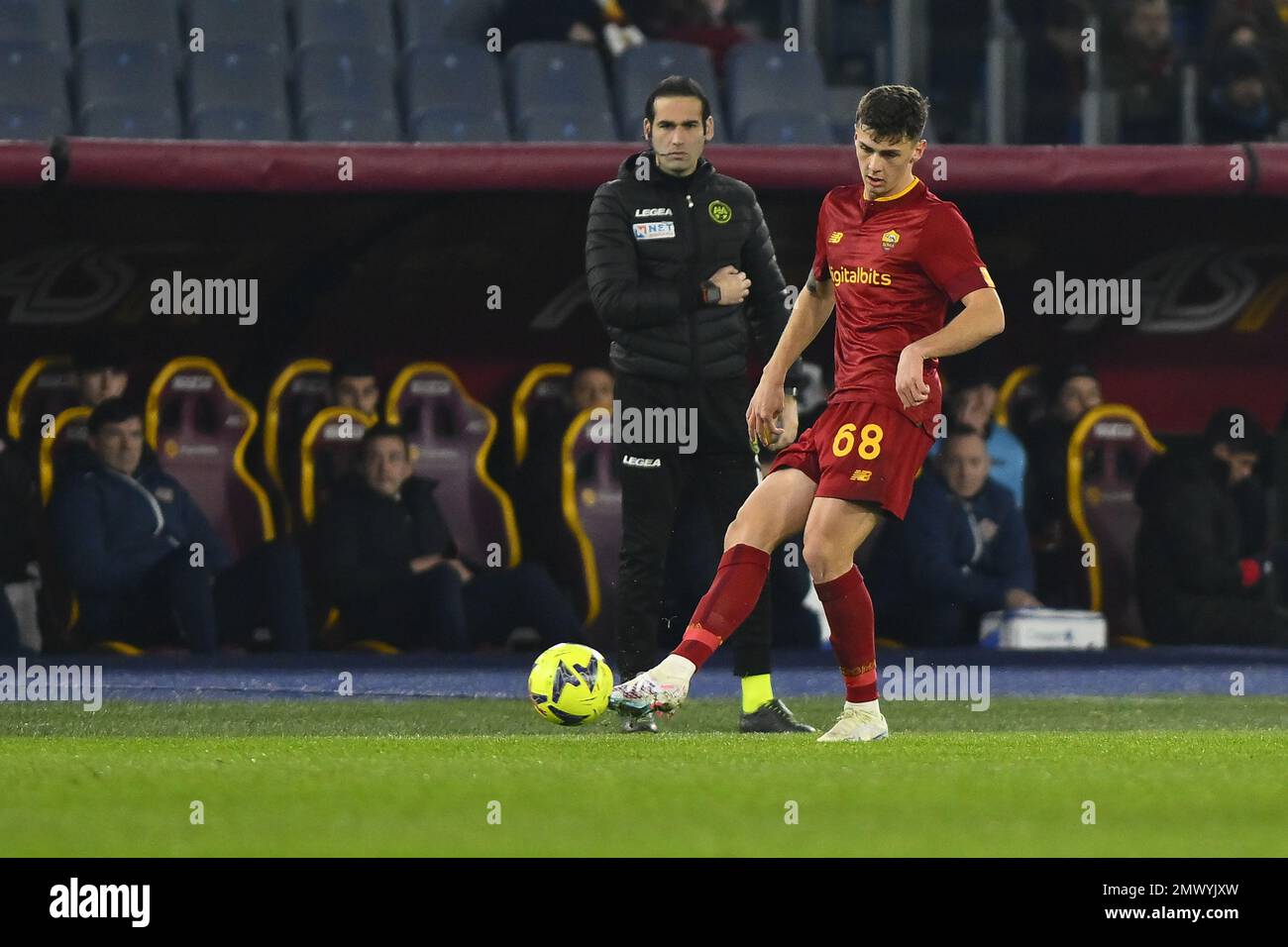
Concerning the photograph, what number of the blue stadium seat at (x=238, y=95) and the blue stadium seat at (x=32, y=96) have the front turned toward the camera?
2

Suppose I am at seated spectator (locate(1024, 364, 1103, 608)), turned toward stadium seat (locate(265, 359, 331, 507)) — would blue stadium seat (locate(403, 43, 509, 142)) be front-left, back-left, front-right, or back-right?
front-right

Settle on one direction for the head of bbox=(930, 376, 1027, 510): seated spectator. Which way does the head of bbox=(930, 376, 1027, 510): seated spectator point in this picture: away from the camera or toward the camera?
toward the camera

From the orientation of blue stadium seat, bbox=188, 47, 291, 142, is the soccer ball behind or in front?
in front

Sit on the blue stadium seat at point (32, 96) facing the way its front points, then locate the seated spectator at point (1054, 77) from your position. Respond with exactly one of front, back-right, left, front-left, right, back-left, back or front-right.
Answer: left

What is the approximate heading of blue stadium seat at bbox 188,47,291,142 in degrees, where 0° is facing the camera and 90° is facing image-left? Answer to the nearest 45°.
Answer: approximately 0°

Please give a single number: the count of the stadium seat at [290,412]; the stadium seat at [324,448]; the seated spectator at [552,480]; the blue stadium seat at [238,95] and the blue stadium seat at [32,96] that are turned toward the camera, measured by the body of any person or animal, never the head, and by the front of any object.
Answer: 5

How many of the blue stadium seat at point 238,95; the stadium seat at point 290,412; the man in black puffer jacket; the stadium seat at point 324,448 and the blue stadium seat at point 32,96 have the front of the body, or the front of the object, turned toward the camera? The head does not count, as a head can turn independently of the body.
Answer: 5

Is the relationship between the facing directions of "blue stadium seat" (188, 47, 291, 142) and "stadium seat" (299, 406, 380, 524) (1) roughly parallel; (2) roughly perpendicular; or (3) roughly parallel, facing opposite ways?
roughly parallel

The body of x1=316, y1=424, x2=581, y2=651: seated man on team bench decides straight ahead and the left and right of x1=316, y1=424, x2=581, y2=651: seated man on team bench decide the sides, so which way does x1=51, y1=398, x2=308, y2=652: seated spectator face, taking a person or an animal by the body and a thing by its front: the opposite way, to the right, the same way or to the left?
the same way

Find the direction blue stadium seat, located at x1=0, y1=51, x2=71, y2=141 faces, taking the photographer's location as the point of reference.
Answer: facing the viewer

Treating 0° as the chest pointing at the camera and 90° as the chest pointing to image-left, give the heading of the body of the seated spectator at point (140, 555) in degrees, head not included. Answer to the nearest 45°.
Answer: approximately 315°

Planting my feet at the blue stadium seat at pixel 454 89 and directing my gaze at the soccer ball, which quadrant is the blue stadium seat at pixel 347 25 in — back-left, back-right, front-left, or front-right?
back-right

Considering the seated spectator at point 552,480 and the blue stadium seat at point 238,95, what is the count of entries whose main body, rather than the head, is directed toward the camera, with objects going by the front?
2

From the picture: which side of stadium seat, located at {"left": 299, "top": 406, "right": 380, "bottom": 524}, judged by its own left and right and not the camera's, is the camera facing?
front

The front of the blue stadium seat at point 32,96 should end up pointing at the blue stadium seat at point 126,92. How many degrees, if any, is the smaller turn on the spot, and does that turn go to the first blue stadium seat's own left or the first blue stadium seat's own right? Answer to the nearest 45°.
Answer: approximately 90° to the first blue stadium seat's own left

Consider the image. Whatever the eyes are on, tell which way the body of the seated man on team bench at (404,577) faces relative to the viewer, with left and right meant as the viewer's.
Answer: facing the viewer and to the right of the viewer
